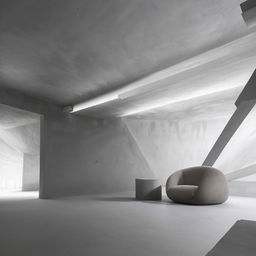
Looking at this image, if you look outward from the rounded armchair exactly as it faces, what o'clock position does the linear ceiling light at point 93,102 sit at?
The linear ceiling light is roughly at 2 o'clock from the rounded armchair.

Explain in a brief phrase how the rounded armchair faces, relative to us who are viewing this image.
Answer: facing the viewer and to the left of the viewer

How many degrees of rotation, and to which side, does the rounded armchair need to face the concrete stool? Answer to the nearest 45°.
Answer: approximately 90° to its right
